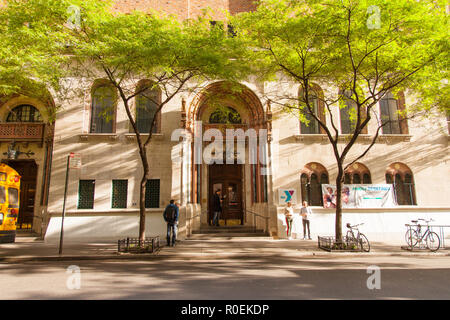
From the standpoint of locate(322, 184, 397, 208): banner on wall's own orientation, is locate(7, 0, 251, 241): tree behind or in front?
in front

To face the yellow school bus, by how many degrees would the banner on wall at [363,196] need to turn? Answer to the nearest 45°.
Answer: approximately 45° to its right

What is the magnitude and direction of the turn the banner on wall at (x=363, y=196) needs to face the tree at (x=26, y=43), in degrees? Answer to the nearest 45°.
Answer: approximately 45° to its right

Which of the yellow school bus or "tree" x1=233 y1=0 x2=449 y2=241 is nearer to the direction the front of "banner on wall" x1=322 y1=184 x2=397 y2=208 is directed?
the tree

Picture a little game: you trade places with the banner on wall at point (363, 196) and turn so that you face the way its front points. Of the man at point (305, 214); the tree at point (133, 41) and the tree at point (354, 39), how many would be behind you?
0

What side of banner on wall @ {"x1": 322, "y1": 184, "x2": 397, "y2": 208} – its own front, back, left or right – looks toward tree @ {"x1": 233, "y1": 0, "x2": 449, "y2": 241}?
front

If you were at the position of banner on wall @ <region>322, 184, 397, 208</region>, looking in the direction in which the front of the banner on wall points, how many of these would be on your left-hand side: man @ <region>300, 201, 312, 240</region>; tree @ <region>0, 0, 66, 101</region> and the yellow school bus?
0

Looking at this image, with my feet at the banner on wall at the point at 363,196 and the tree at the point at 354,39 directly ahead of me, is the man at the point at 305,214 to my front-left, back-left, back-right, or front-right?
front-right

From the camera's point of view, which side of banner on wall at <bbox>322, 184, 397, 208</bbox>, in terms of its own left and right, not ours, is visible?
front

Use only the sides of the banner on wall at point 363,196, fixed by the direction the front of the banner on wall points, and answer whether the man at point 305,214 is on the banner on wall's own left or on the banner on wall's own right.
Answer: on the banner on wall's own right

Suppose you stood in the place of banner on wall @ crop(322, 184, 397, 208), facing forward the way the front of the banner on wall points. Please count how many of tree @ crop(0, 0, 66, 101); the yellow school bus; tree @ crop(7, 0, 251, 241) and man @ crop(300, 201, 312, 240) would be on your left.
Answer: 0

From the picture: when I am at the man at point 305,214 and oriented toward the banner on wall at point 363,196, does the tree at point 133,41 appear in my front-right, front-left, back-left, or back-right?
back-right
